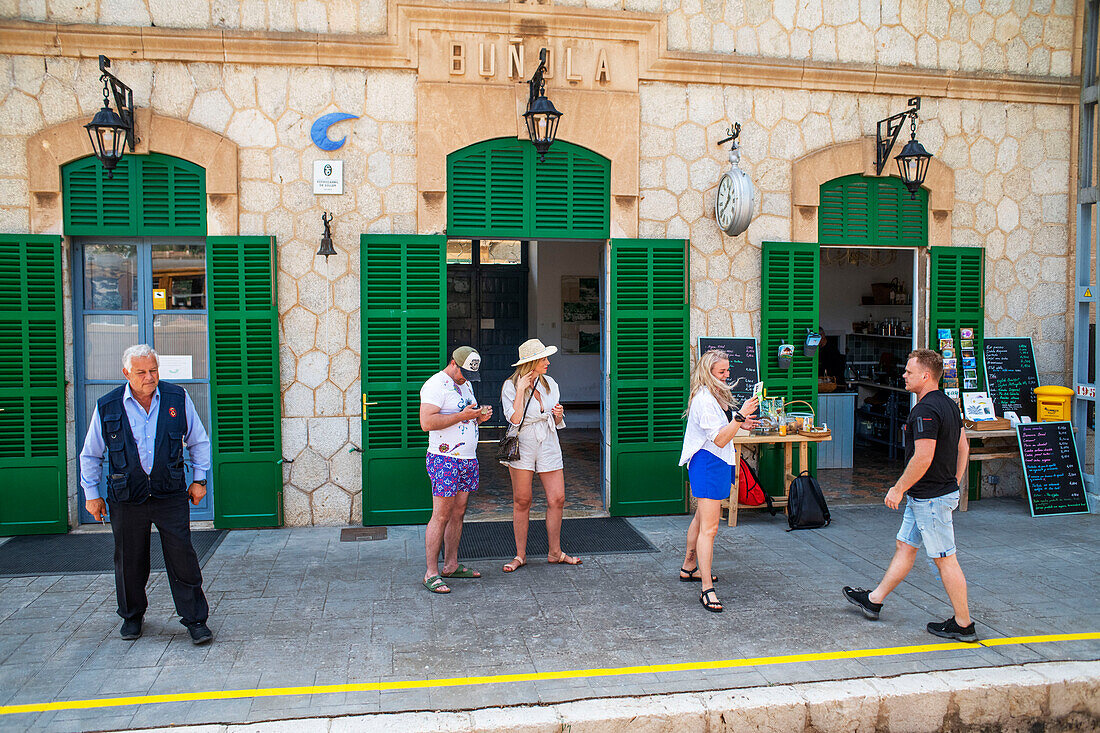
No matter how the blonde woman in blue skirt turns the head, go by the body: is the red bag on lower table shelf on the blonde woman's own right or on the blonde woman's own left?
on the blonde woman's own left

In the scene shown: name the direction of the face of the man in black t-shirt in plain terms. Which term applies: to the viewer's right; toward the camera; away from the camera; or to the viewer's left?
to the viewer's left

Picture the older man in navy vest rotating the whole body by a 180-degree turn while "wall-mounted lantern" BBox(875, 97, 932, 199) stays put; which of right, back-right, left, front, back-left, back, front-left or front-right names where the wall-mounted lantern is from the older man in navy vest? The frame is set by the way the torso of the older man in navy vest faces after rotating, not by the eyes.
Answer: right

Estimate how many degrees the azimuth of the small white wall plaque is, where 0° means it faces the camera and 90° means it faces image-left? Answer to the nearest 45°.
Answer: approximately 0°

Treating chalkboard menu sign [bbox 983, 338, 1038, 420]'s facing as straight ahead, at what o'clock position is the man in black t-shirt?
The man in black t-shirt is roughly at 12 o'clock from the chalkboard menu sign.

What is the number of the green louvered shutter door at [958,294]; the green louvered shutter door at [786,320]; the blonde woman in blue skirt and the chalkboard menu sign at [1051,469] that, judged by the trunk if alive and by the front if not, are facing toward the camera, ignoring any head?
3

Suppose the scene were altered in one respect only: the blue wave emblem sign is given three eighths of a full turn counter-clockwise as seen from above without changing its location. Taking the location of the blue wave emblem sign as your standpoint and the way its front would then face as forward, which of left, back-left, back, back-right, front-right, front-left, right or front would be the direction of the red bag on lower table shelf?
front-right

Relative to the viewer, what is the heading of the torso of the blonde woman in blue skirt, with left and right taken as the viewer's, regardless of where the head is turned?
facing to the right of the viewer

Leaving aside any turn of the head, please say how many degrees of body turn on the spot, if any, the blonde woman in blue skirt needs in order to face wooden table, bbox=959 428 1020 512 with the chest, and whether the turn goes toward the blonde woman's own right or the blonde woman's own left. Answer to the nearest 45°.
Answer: approximately 45° to the blonde woman's own left

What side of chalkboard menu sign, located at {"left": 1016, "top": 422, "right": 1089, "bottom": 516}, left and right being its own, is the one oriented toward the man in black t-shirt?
front

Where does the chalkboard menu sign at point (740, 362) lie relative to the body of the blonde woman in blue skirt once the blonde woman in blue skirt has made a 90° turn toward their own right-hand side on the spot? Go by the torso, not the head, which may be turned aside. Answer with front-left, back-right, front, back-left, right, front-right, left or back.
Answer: back
